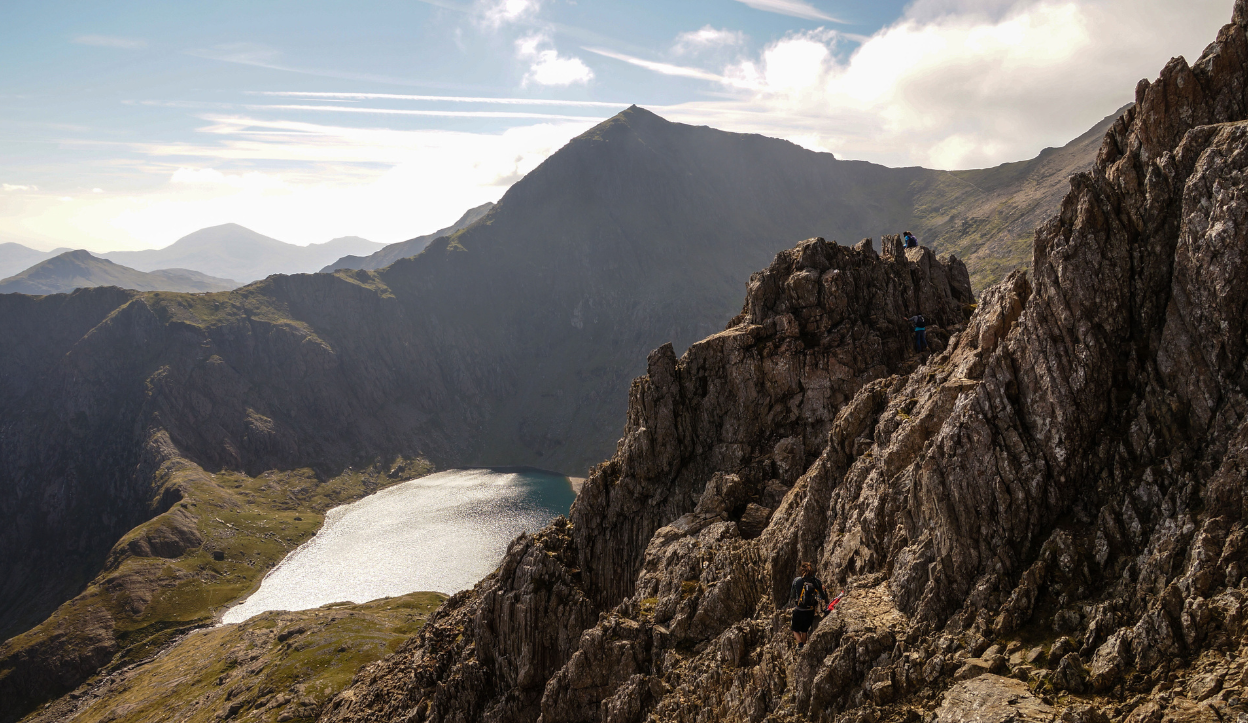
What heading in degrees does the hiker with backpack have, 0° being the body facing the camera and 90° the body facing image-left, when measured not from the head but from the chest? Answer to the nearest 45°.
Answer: approximately 180°
